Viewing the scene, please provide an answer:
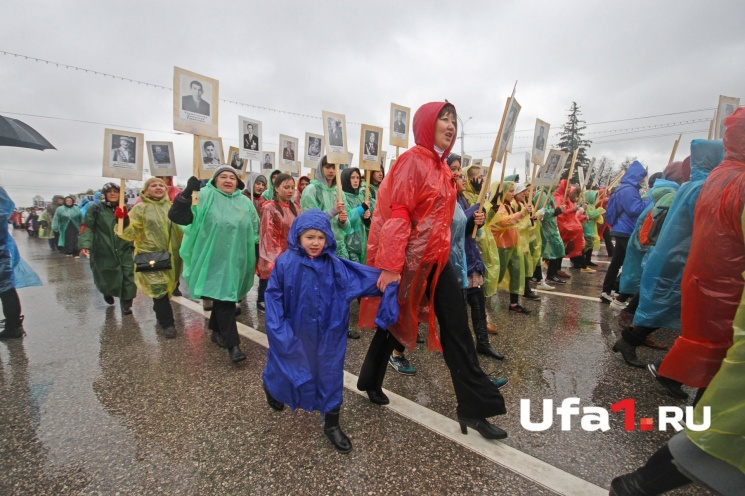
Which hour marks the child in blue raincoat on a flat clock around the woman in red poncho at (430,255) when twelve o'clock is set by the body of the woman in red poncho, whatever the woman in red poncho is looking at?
The child in blue raincoat is roughly at 4 o'clock from the woman in red poncho.

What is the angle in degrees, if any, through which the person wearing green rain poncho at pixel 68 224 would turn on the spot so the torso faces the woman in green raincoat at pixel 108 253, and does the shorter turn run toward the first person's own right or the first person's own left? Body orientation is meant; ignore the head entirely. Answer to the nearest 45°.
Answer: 0° — they already face them

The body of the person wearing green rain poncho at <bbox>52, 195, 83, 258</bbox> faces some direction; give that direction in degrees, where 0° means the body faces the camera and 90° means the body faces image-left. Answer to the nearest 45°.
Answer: approximately 0°

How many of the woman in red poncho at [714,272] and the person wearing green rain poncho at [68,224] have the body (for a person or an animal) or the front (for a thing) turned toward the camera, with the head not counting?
1
